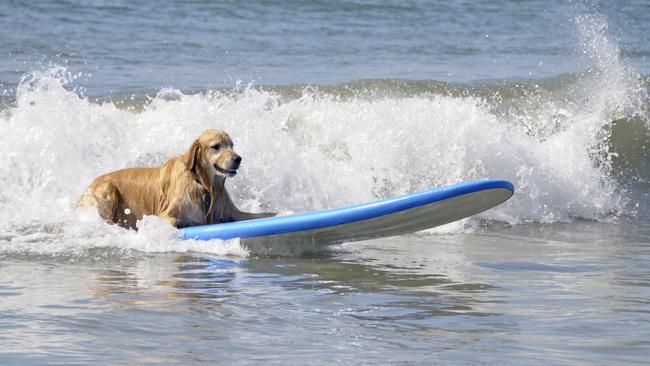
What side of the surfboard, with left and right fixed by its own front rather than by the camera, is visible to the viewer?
right
